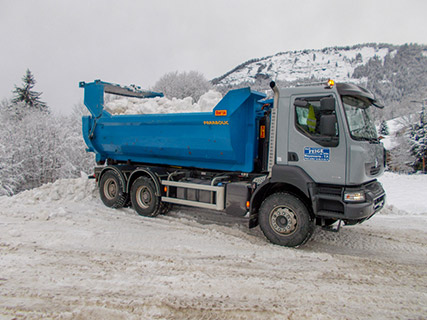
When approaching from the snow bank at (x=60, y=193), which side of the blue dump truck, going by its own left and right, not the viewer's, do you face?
back

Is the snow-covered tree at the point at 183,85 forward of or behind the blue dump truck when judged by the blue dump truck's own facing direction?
behind

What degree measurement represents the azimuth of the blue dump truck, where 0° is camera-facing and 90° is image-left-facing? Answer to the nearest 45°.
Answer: approximately 315°

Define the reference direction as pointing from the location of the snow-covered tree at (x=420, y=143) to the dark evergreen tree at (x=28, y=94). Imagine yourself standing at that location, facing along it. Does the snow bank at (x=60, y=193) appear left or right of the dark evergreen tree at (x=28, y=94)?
left

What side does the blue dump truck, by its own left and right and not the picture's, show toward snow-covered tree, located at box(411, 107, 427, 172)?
left

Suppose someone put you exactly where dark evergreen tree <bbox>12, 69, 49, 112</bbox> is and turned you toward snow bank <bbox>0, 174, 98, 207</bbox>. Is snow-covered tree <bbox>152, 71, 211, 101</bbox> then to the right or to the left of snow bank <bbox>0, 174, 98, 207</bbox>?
left

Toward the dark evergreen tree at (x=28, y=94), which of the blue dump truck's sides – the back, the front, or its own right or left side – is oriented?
back
